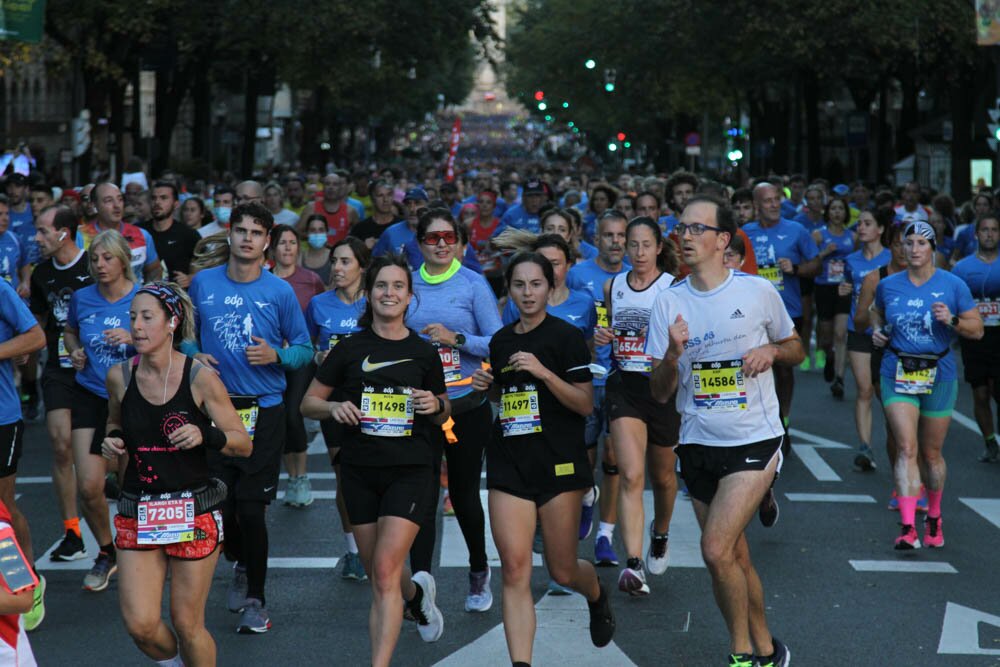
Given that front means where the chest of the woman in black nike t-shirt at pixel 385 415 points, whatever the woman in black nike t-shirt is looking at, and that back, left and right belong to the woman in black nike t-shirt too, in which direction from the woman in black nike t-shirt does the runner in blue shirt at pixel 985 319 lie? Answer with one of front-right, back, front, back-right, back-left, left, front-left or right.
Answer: back-left

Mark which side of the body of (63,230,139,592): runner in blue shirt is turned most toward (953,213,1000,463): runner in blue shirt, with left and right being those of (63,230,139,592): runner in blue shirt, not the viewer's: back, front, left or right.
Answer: left

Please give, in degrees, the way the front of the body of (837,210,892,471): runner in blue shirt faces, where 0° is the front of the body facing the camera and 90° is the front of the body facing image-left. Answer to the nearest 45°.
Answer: approximately 45°

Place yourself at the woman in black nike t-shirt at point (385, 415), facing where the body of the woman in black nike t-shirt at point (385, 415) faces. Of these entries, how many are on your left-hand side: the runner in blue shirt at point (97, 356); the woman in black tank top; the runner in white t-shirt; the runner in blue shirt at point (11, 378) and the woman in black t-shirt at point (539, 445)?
2

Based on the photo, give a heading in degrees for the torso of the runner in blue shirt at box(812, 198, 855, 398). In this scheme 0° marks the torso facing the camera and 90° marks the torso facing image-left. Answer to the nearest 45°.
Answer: approximately 0°

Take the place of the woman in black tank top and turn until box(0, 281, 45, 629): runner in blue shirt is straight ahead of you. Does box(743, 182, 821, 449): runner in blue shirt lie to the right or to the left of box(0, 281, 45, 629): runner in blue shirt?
right

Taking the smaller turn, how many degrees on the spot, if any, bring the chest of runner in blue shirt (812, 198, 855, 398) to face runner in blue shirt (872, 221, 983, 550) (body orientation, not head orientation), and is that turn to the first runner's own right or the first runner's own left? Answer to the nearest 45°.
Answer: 0° — they already face them

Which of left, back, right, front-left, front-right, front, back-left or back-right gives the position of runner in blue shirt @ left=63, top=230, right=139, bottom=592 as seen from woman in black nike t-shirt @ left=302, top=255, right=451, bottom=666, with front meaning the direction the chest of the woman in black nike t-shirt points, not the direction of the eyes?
back-right

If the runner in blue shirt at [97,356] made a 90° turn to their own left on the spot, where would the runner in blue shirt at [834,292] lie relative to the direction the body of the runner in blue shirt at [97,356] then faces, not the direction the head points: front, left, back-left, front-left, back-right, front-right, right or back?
front-left

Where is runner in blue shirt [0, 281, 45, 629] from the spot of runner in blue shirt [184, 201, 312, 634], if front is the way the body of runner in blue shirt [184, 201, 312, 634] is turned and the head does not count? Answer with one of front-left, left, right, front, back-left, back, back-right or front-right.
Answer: right
